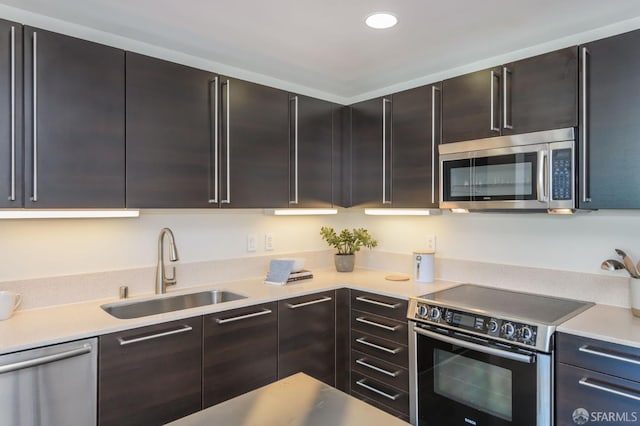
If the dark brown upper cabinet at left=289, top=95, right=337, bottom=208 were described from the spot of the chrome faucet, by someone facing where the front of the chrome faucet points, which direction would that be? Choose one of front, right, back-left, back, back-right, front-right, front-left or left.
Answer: front-left

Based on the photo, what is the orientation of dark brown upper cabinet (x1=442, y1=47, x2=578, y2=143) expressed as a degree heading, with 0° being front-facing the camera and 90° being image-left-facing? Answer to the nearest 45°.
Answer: approximately 45°

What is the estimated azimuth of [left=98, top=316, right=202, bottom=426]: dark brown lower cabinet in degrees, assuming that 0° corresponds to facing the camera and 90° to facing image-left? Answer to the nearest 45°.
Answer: approximately 315°
